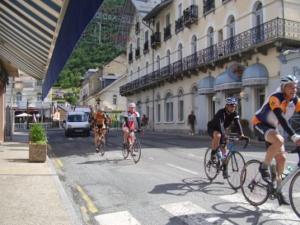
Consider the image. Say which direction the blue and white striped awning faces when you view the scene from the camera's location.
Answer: facing to the right of the viewer

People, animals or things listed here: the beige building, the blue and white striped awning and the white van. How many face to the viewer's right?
1

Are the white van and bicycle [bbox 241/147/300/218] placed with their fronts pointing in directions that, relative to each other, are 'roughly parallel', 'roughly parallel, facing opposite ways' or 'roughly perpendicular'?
roughly parallel

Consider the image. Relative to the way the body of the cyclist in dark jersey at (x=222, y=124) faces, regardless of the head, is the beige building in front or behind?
behind

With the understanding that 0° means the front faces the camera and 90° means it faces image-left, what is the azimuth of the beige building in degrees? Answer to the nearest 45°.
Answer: approximately 45°

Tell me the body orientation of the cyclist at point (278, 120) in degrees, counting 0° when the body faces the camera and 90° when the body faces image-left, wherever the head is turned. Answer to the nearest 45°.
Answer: approximately 315°

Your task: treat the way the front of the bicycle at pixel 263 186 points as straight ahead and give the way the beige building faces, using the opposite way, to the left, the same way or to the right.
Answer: to the right

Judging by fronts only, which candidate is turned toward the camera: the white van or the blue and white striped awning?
the white van

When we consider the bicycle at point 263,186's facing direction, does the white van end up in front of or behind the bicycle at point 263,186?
behind

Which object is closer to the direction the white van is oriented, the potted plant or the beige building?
the potted plant

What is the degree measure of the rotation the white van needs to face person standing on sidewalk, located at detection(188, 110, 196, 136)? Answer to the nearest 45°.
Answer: approximately 90° to its left

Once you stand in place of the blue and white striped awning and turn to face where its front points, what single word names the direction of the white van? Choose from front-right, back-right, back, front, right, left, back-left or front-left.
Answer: left

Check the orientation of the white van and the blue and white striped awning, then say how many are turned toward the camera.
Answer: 1

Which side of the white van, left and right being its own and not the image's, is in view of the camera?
front
